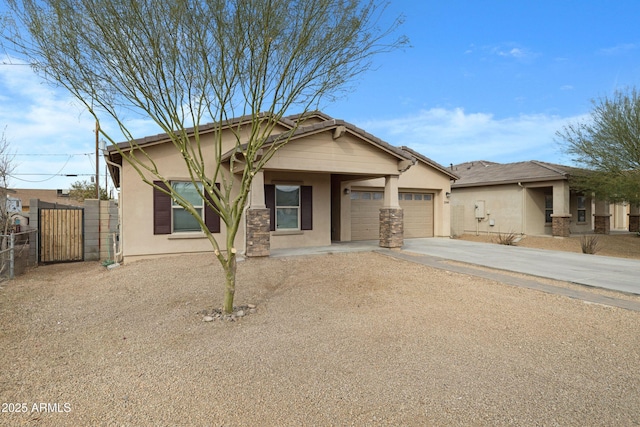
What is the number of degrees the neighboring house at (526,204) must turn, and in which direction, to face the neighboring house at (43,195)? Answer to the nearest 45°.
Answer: approximately 135° to its right

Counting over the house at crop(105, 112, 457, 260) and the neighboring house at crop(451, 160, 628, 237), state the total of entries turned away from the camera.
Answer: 0

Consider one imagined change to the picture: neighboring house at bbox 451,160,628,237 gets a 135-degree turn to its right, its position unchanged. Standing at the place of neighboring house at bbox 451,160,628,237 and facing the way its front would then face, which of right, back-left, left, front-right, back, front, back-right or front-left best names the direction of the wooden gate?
front-left

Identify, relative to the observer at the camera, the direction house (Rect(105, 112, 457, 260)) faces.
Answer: facing the viewer and to the right of the viewer

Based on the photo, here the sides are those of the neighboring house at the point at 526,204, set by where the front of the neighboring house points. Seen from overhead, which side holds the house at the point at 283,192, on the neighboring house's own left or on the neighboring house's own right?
on the neighboring house's own right
